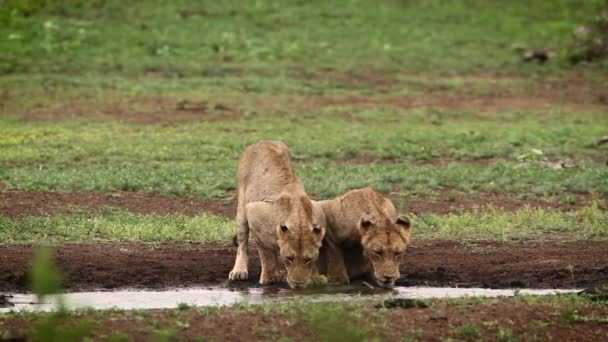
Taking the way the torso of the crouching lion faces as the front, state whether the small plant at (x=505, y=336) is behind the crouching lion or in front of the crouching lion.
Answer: in front

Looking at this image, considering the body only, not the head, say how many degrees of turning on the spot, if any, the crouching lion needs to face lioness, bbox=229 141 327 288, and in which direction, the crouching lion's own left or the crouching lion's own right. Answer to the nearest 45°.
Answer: approximately 135° to the crouching lion's own right

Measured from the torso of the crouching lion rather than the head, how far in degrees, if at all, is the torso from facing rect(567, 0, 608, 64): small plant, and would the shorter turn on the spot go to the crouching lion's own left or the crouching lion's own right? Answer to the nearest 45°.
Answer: approximately 135° to the crouching lion's own left

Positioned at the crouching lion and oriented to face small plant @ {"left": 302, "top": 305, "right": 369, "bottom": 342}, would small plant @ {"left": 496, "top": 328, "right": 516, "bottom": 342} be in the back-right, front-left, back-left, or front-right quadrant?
front-left

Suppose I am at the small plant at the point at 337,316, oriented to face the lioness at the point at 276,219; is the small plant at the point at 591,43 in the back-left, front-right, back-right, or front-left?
front-right

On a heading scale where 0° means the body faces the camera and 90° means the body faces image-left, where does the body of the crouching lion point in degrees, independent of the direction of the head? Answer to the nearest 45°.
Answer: approximately 315°

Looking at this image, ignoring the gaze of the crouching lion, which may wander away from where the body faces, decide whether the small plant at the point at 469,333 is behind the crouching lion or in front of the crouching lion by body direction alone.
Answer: in front

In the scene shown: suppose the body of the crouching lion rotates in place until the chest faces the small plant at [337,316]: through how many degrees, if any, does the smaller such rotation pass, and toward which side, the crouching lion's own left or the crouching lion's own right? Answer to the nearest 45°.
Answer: approximately 45° to the crouching lion's own right

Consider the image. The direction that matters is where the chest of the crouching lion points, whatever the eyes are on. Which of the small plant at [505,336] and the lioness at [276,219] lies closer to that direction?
the small plant

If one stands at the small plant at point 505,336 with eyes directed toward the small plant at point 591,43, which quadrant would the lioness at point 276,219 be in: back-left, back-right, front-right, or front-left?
front-left

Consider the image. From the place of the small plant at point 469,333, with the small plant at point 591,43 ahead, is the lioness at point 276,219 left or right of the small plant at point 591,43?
left
